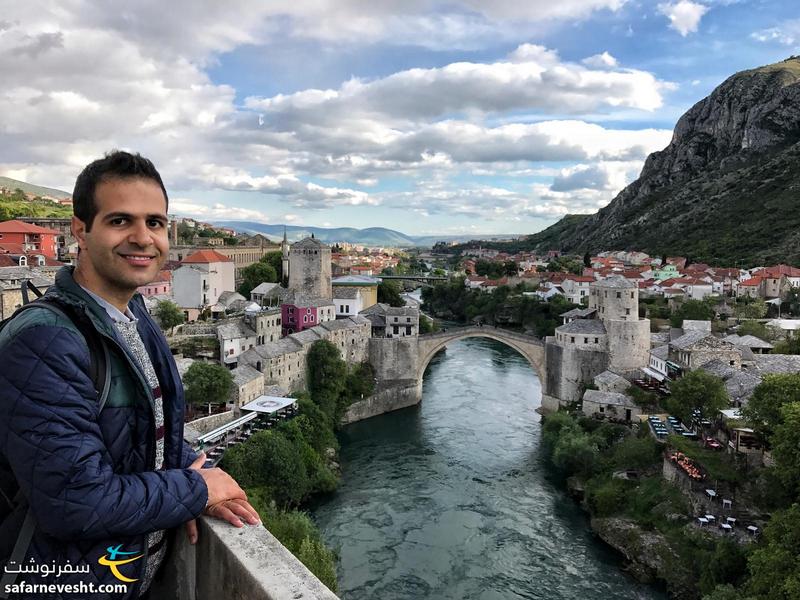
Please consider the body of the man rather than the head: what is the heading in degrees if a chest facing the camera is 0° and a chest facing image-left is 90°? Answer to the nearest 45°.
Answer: approximately 315°

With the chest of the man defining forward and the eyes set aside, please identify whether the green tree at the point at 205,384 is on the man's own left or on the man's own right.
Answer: on the man's own left

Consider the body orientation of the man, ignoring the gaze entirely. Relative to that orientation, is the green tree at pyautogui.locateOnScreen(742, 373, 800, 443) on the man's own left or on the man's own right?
on the man's own left

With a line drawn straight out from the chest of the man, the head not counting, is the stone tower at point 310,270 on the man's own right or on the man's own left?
on the man's own left

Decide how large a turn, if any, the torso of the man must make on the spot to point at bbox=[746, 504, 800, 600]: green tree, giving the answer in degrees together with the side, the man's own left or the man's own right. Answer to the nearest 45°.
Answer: approximately 90° to the man's own left

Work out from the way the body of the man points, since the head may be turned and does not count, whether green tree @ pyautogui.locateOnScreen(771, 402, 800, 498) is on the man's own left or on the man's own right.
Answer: on the man's own left

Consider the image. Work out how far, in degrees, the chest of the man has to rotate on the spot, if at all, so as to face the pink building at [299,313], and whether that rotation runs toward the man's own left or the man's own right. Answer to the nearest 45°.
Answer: approximately 135° to the man's own left

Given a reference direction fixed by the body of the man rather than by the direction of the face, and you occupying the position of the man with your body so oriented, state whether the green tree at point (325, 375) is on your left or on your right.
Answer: on your left

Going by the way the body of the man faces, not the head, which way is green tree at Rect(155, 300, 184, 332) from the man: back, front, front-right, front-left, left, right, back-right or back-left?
back-left

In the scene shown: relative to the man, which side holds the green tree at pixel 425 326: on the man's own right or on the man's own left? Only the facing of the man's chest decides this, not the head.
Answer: on the man's own left
